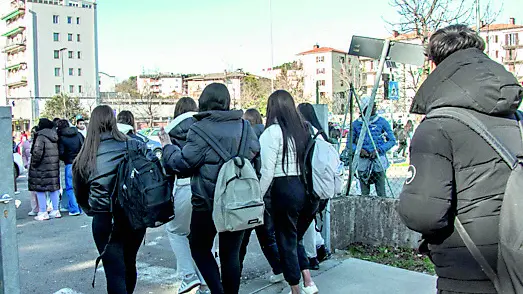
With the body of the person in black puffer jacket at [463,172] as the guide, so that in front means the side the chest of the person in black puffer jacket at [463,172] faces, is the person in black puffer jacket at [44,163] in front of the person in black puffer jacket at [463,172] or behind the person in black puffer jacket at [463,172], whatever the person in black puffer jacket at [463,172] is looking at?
in front

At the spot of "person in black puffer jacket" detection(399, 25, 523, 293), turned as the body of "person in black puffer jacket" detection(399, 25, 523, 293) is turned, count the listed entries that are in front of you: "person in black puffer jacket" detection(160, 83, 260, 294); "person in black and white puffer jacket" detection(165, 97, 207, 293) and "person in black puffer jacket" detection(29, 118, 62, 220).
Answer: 3

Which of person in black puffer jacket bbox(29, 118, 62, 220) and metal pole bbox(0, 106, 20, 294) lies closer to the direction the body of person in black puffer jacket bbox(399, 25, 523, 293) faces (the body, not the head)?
the person in black puffer jacket

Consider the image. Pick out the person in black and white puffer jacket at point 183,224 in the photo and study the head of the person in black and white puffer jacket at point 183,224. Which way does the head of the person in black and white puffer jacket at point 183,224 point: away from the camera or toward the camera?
away from the camera

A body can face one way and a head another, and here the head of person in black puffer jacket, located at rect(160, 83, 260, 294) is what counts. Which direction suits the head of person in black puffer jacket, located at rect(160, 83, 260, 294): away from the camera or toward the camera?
away from the camera

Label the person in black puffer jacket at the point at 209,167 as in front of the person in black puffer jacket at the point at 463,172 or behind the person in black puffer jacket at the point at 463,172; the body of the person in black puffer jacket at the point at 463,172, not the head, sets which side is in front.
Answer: in front

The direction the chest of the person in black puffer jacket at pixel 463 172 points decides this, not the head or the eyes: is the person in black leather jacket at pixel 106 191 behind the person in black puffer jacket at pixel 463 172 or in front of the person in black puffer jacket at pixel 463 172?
in front

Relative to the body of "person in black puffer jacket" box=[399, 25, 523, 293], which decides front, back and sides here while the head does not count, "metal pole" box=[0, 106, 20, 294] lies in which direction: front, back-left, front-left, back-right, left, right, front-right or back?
front-left

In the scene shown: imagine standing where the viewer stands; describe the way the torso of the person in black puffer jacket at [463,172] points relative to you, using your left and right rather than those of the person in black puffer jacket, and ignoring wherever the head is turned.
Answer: facing away from the viewer and to the left of the viewer
